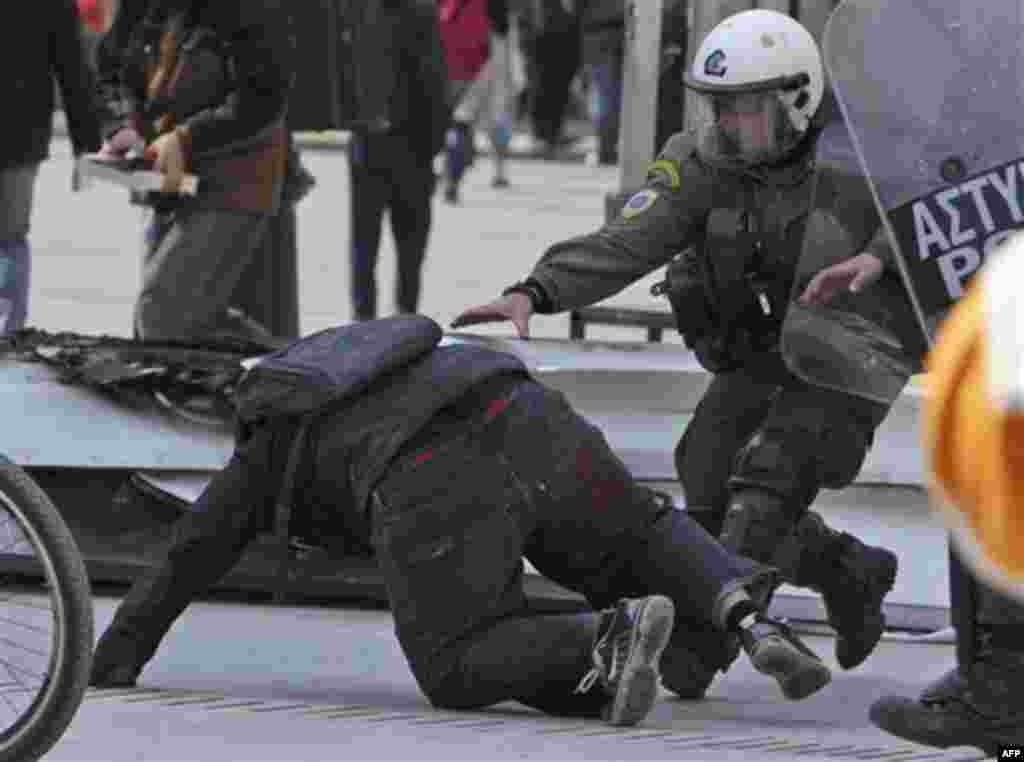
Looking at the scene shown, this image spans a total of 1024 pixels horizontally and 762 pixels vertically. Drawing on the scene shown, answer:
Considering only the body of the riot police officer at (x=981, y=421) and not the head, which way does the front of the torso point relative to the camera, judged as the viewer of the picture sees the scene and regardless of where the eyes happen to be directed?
to the viewer's left

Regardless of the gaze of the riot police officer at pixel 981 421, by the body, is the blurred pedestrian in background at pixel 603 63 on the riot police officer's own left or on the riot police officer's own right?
on the riot police officer's own right

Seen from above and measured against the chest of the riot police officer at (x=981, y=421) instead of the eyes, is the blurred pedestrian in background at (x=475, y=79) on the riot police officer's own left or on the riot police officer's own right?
on the riot police officer's own right

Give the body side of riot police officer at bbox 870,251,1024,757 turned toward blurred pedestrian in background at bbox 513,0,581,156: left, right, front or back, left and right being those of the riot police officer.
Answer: right

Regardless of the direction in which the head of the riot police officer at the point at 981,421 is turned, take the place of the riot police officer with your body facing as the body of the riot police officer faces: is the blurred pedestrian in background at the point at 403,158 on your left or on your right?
on your right
